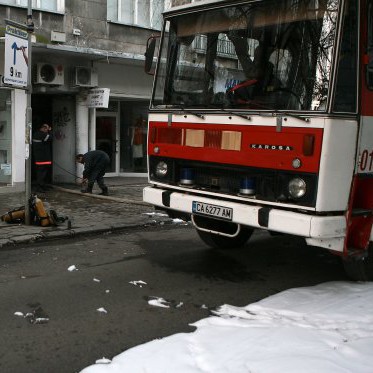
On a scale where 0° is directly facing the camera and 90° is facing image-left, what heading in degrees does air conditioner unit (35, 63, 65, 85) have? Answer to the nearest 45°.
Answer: approximately 0°

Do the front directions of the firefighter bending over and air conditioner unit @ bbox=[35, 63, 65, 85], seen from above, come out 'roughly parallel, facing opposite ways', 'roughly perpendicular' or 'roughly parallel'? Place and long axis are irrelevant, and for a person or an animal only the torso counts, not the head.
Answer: roughly perpendicular

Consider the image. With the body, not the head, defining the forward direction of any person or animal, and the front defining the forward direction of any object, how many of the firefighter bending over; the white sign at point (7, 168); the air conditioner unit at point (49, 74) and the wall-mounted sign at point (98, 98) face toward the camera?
3

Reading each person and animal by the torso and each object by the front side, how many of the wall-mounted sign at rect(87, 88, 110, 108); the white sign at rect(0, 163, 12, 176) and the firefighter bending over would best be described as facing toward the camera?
2

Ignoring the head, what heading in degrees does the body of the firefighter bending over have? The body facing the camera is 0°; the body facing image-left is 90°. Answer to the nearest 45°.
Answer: approximately 90°

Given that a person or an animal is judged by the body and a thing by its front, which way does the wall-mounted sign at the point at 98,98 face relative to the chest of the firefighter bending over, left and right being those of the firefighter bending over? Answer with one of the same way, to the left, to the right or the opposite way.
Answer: to the left

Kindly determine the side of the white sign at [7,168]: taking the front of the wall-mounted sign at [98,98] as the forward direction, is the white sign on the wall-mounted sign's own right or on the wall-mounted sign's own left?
on the wall-mounted sign's own right

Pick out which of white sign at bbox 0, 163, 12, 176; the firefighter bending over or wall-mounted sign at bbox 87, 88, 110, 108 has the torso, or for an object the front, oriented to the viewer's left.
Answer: the firefighter bending over
